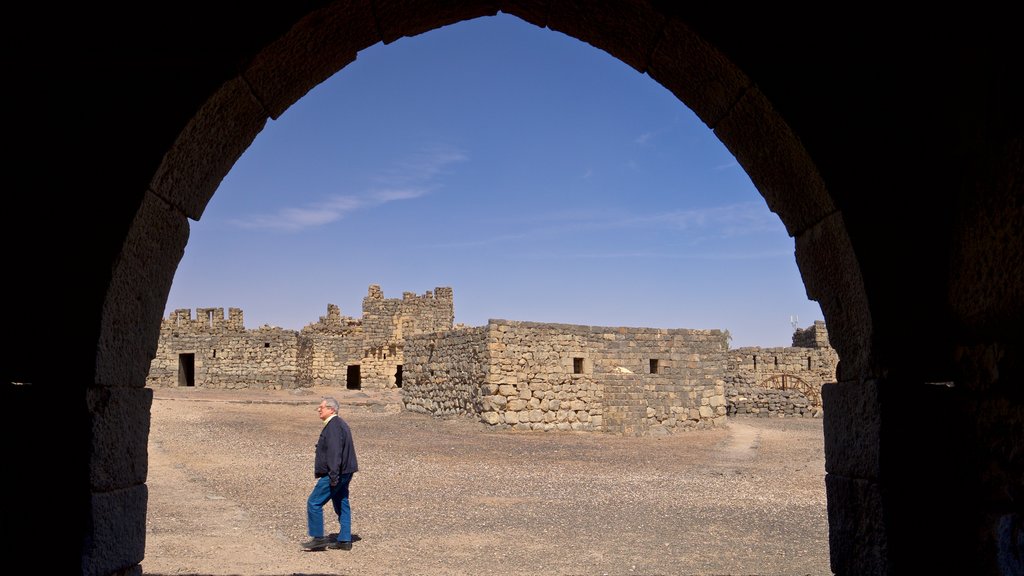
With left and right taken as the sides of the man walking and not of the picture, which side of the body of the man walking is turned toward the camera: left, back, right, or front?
left

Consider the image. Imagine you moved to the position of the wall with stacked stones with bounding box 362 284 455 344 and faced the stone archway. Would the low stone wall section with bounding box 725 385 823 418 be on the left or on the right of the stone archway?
left

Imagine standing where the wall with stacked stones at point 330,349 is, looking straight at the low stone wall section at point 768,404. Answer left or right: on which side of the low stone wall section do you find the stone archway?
right
